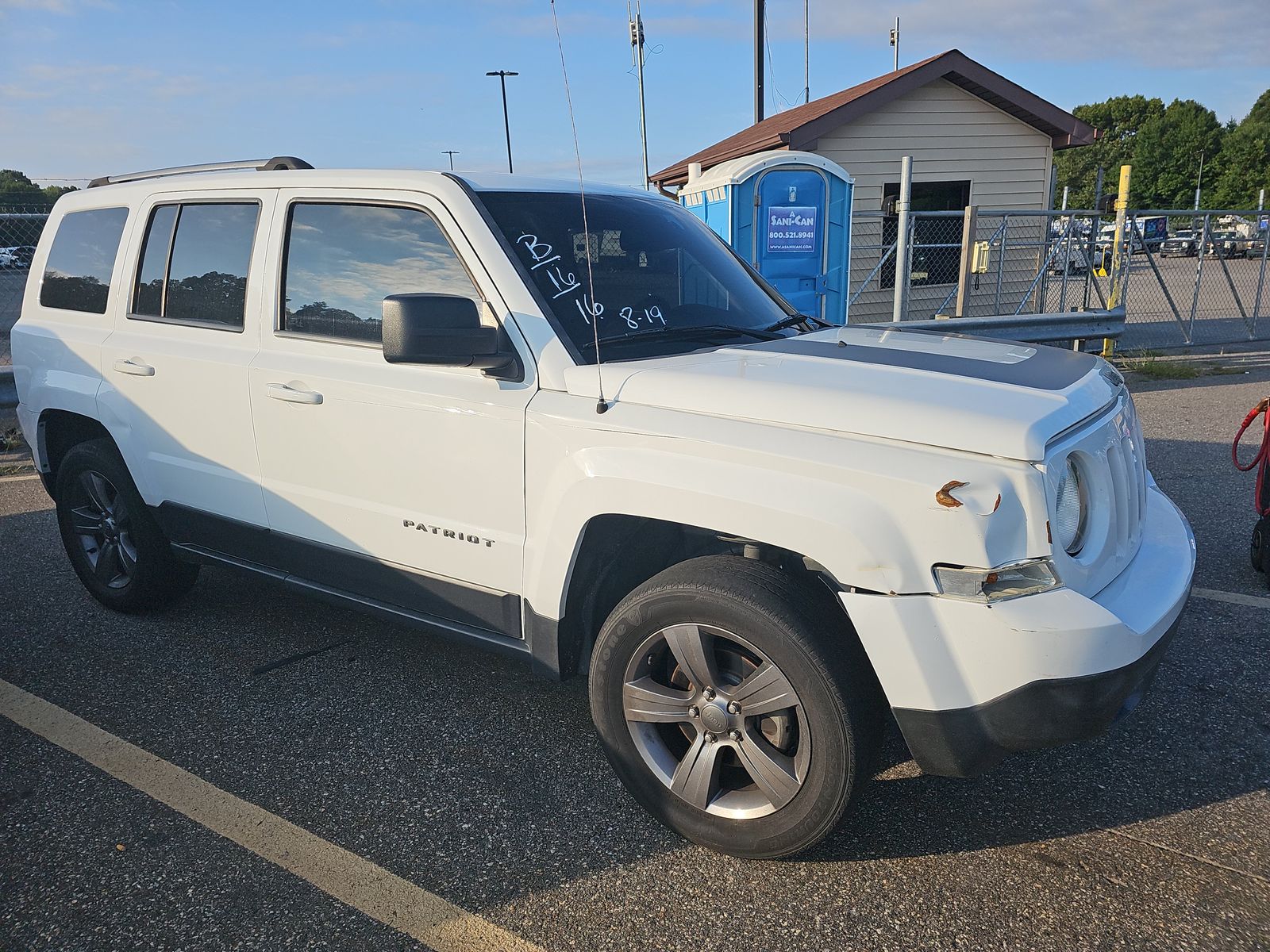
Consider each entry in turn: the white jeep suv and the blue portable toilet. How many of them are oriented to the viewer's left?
0

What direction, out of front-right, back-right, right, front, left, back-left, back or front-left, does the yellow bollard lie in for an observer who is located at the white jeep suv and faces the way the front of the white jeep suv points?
left

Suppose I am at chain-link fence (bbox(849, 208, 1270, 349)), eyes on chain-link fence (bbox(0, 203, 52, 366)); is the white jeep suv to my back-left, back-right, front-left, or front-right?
front-left

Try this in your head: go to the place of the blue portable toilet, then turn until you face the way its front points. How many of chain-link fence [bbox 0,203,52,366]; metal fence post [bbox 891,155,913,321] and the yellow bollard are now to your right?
1

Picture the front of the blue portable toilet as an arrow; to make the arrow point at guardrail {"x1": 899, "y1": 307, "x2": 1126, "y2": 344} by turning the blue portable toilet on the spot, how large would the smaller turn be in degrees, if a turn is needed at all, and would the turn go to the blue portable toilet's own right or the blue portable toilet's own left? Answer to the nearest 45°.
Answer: approximately 90° to the blue portable toilet's own left

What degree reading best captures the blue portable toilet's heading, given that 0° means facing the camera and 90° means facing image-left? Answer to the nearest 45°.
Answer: approximately 0°

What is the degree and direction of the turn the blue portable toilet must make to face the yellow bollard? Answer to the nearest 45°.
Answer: approximately 135° to its left

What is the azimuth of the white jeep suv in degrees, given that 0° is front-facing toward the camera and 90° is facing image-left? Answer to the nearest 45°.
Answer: approximately 315°

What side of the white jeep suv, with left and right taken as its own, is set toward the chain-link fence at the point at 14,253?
back

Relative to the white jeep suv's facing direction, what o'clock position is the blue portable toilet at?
The blue portable toilet is roughly at 8 o'clock from the white jeep suv.

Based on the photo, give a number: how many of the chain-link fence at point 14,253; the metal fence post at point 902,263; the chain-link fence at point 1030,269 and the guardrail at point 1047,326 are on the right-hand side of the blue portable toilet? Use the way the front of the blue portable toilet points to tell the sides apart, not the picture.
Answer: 1

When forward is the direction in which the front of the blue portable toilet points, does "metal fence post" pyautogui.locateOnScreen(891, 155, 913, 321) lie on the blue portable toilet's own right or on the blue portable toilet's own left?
on the blue portable toilet's own left

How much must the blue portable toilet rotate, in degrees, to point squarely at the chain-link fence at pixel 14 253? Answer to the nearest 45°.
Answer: approximately 90° to its right
